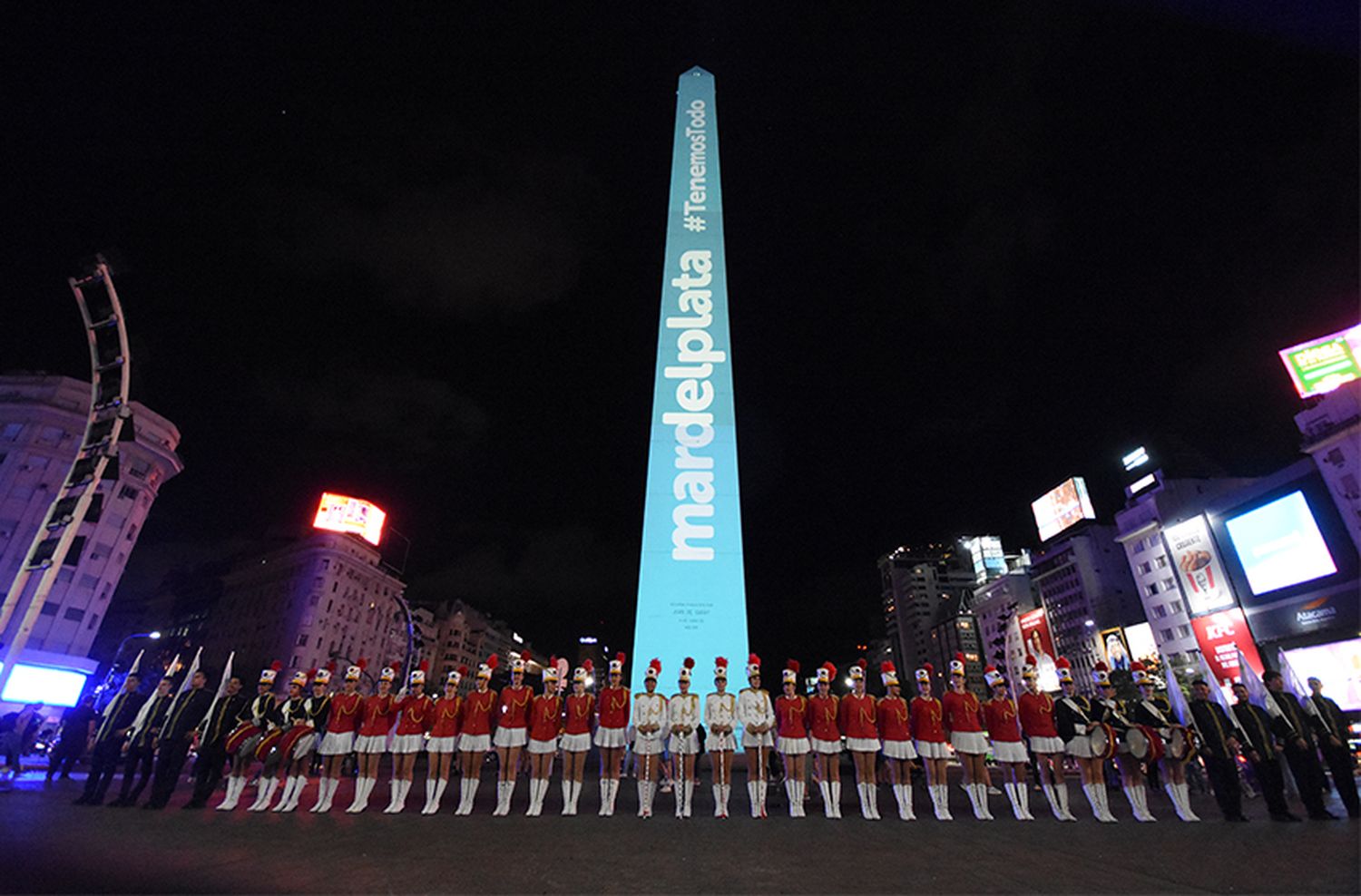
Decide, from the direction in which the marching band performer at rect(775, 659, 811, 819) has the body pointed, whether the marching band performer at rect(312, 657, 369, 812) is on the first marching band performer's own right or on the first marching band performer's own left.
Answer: on the first marching band performer's own right

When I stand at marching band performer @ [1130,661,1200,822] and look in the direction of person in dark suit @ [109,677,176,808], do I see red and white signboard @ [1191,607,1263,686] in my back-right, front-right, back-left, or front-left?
back-right

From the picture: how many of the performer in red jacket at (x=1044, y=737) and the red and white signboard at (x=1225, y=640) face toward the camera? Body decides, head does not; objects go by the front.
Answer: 2

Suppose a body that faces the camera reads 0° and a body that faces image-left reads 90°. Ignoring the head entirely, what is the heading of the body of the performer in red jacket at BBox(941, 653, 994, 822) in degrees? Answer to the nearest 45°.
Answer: approximately 0°

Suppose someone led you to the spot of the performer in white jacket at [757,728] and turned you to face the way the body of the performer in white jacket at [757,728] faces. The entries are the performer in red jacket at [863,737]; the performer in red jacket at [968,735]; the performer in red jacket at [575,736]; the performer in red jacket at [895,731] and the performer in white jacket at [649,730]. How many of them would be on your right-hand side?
2

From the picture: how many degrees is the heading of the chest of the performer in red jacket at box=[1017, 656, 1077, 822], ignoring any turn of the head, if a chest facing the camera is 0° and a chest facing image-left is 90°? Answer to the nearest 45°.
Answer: approximately 0°

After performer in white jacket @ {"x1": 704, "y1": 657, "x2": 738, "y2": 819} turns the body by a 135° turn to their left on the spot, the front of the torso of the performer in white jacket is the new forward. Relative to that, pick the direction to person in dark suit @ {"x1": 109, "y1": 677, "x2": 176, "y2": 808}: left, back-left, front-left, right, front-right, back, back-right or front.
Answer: back-left

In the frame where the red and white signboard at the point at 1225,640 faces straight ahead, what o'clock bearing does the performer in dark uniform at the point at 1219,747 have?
The performer in dark uniform is roughly at 12 o'clock from the red and white signboard.

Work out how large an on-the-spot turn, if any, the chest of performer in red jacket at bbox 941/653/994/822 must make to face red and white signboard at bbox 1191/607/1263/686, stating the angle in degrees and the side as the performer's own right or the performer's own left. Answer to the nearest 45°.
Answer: approximately 180°

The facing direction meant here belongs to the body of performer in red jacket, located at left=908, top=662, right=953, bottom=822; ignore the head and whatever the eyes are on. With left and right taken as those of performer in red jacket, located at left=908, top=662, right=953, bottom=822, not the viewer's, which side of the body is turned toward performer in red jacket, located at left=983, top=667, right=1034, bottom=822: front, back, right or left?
left

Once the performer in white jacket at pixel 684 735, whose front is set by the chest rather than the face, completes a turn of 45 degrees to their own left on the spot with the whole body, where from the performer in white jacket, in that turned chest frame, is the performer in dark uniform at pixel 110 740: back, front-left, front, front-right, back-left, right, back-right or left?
back-right

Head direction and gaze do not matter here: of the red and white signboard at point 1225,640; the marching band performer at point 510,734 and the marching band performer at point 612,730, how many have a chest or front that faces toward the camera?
3
